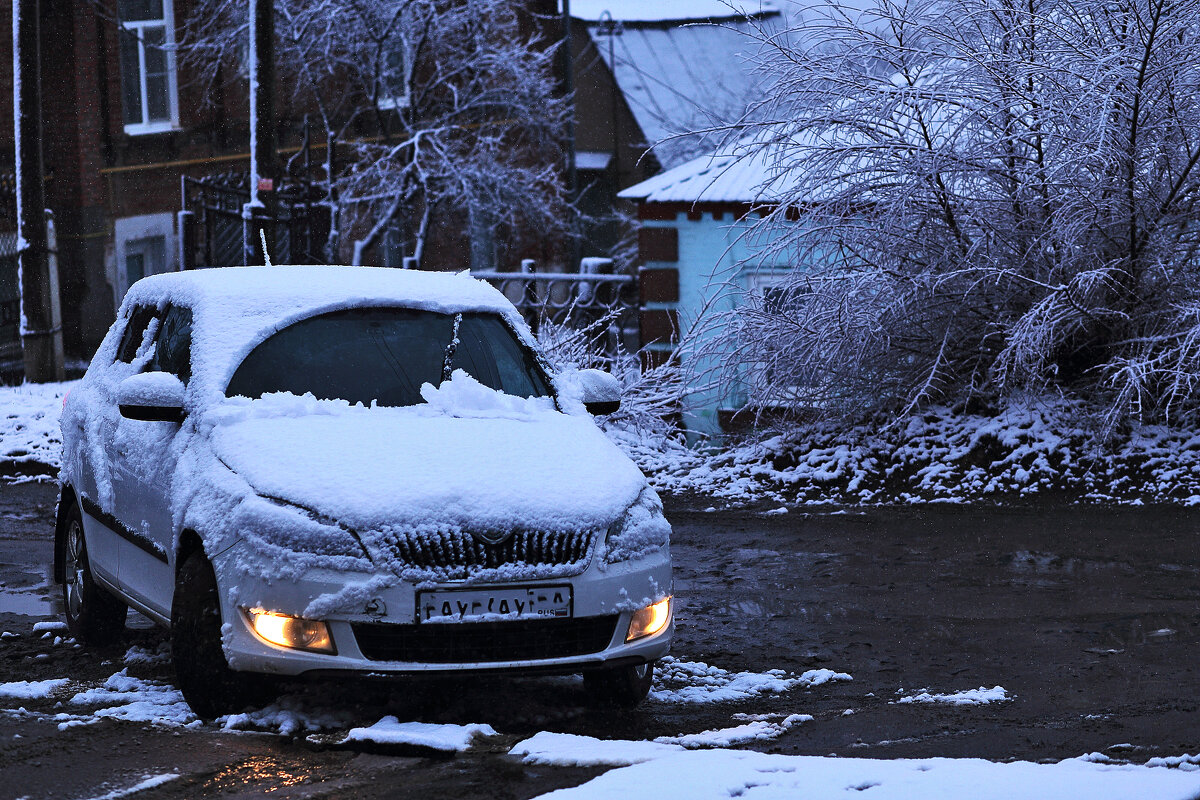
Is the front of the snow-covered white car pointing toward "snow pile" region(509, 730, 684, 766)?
yes

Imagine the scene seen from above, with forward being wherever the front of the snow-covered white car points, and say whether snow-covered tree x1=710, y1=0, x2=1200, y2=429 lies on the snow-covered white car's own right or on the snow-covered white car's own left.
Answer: on the snow-covered white car's own left

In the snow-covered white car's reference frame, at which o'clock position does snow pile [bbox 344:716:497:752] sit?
The snow pile is roughly at 1 o'clock from the snow-covered white car.

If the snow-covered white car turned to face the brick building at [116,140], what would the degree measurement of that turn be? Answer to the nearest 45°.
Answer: approximately 135° to its left

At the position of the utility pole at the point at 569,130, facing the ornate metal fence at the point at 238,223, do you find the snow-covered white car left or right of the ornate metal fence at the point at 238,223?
left

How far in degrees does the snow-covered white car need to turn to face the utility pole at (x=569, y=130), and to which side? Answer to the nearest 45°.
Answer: approximately 135° to its left

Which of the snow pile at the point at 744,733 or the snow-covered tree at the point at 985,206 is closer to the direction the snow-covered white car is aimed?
the snow pile

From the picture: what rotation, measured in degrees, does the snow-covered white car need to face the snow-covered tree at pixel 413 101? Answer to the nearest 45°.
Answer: approximately 135° to its left

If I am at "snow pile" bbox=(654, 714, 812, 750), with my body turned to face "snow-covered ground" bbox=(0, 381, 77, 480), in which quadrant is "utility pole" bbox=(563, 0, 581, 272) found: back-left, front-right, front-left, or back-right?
front-right

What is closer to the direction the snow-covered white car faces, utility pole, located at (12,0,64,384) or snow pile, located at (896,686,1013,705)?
the snow pile

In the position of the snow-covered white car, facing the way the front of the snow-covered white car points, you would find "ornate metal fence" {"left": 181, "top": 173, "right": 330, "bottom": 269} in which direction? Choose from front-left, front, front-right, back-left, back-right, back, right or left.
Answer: back-left

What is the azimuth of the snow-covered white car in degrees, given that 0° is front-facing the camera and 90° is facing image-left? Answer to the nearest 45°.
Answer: approximately 315°

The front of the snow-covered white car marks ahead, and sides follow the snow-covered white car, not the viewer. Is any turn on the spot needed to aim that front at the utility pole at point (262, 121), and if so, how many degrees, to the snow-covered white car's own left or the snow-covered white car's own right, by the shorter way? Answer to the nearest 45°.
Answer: approximately 135° to the snow-covered white car's own left

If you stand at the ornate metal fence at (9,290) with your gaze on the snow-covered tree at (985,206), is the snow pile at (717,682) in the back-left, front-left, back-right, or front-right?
front-right

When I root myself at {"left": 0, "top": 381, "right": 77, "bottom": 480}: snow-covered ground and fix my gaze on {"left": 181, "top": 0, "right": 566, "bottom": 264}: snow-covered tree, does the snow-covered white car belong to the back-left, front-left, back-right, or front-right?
back-right
